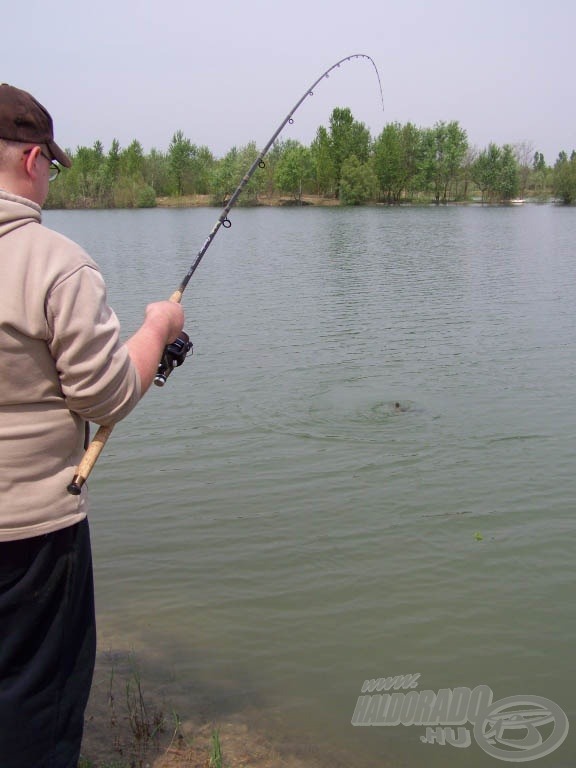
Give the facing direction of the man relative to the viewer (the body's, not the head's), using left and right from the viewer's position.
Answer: facing away from the viewer and to the right of the viewer

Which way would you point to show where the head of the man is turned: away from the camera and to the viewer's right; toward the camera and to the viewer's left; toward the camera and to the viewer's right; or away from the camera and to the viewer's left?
away from the camera and to the viewer's right
